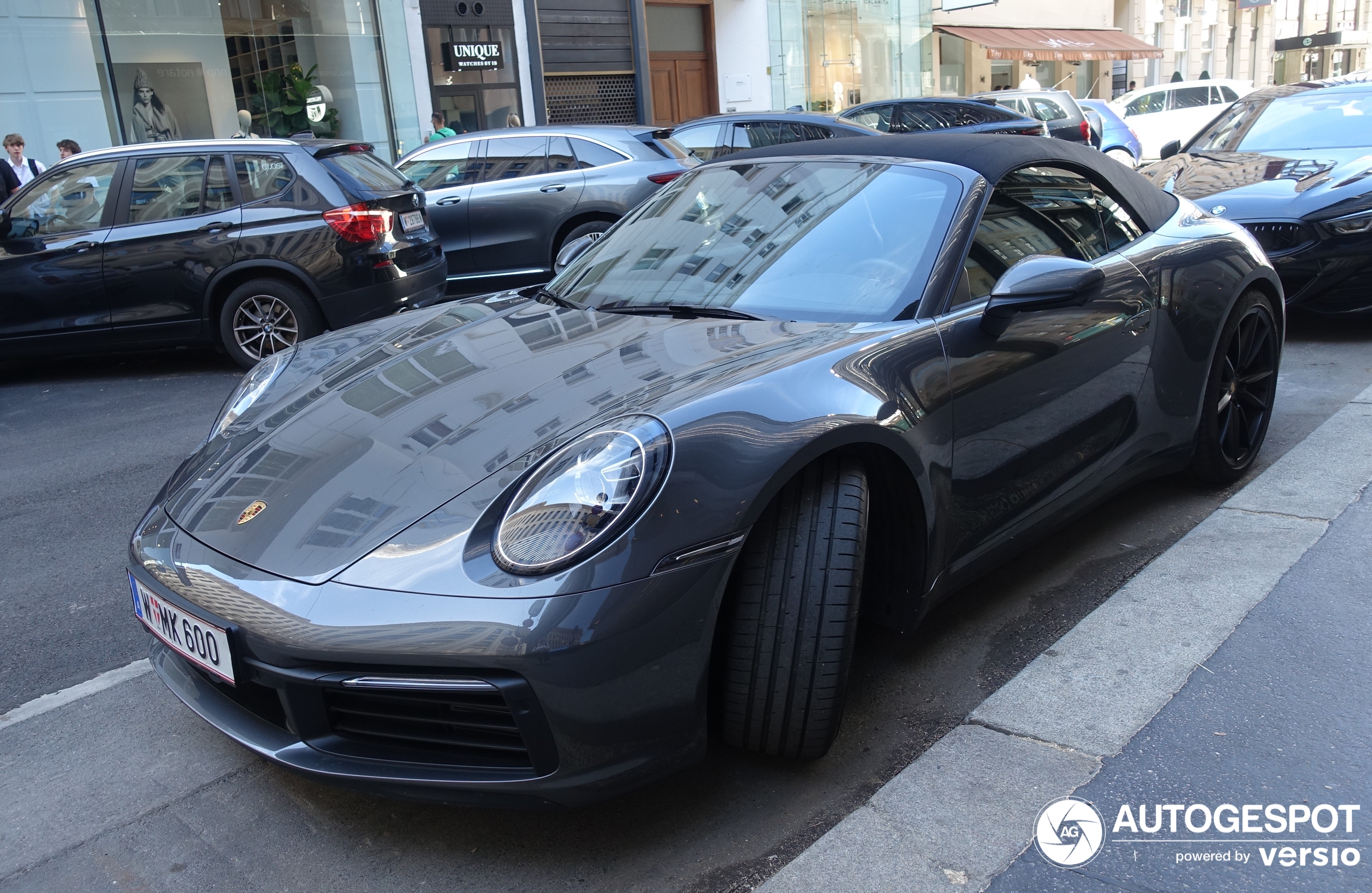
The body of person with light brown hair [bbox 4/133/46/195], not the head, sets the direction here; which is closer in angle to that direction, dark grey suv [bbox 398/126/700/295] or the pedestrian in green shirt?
the dark grey suv

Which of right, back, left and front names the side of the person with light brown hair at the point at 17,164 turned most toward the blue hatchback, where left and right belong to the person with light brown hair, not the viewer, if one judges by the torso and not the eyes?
left

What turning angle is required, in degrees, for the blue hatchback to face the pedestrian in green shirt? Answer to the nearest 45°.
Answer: approximately 45° to its left

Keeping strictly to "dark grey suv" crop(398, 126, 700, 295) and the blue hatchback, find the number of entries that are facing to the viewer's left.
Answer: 2

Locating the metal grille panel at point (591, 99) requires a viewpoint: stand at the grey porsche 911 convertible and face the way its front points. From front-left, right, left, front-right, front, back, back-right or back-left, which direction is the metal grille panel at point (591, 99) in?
back-right

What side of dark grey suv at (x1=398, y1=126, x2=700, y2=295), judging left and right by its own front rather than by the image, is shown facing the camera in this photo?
left

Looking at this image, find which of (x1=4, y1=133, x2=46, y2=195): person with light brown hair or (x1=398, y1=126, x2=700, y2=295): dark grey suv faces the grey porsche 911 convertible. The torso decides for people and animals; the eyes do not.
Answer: the person with light brown hair

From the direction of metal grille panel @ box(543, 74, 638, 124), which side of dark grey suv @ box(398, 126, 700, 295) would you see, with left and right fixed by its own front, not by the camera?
right

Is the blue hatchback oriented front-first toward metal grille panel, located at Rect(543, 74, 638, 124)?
yes

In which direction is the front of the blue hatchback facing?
to the viewer's left

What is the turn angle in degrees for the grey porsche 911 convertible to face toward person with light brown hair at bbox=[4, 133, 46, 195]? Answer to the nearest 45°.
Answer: approximately 90° to its right

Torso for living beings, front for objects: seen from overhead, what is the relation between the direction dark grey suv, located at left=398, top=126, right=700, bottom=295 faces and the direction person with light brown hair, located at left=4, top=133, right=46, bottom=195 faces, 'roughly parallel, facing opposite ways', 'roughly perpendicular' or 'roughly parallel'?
roughly perpendicular

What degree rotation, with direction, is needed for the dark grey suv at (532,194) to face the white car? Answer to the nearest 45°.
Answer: approximately 135° to its right

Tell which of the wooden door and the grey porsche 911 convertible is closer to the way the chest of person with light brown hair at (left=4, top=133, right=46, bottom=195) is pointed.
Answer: the grey porsche 911 convertible
